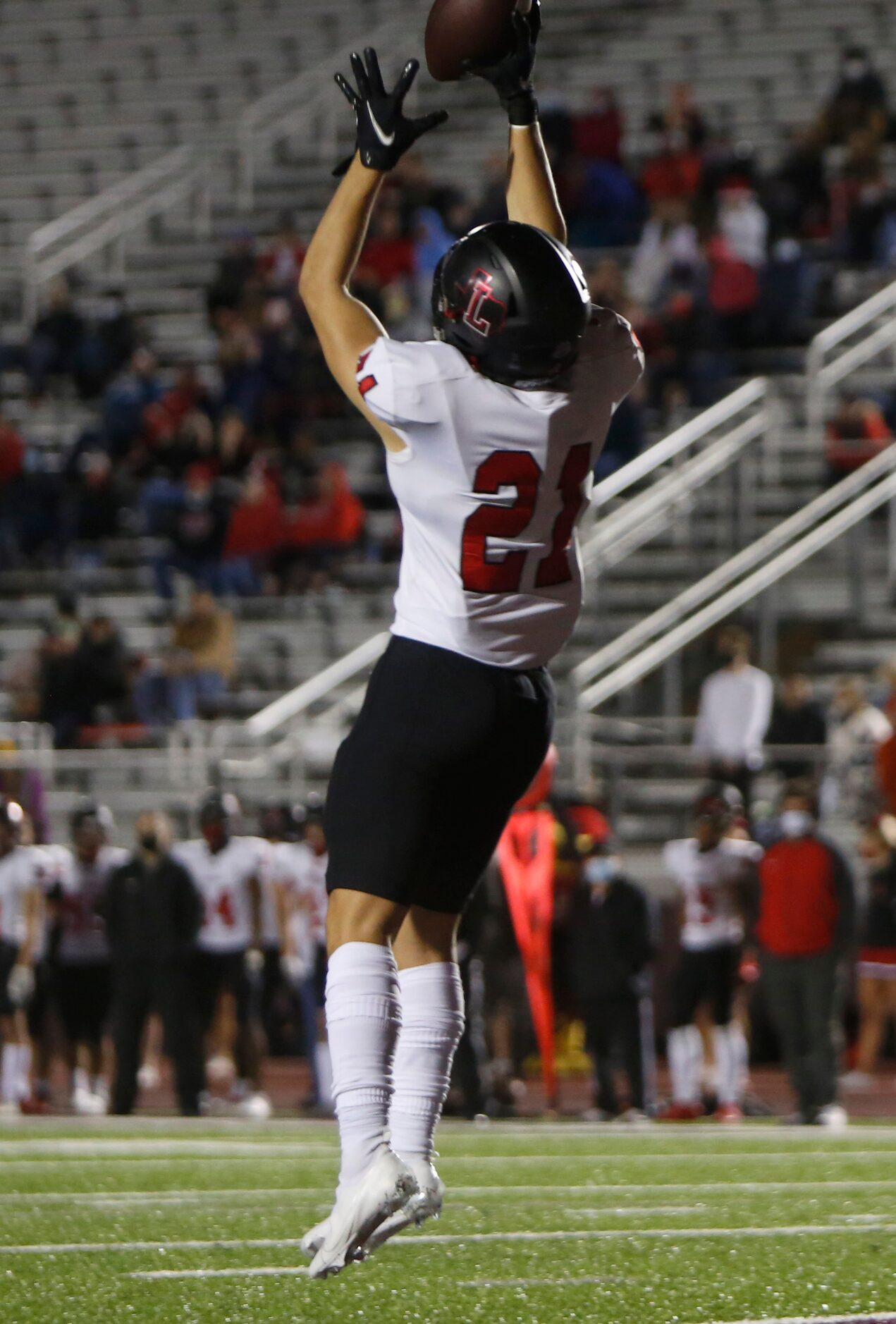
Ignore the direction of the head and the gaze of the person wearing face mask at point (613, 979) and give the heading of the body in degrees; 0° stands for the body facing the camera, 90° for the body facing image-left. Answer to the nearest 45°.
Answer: approximately 0°

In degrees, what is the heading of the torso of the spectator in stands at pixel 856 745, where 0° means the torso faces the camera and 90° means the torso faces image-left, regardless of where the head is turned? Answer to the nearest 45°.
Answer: approximately 45°

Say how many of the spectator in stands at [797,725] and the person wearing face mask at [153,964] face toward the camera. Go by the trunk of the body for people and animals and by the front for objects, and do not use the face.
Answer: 2

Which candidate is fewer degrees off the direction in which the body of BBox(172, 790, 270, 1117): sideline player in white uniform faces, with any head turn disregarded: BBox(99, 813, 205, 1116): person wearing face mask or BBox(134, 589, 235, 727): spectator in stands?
the person wearing face mask

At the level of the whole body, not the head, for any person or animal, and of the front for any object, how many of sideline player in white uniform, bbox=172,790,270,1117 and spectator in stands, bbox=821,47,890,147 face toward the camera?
2

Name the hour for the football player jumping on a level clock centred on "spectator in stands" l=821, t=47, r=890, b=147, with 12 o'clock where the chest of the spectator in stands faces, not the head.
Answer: The football player jumping is roughly at 12 o'clock from the spectator in stands.

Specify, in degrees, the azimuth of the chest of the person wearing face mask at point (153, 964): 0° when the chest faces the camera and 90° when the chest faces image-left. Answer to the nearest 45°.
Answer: approximately 0°
